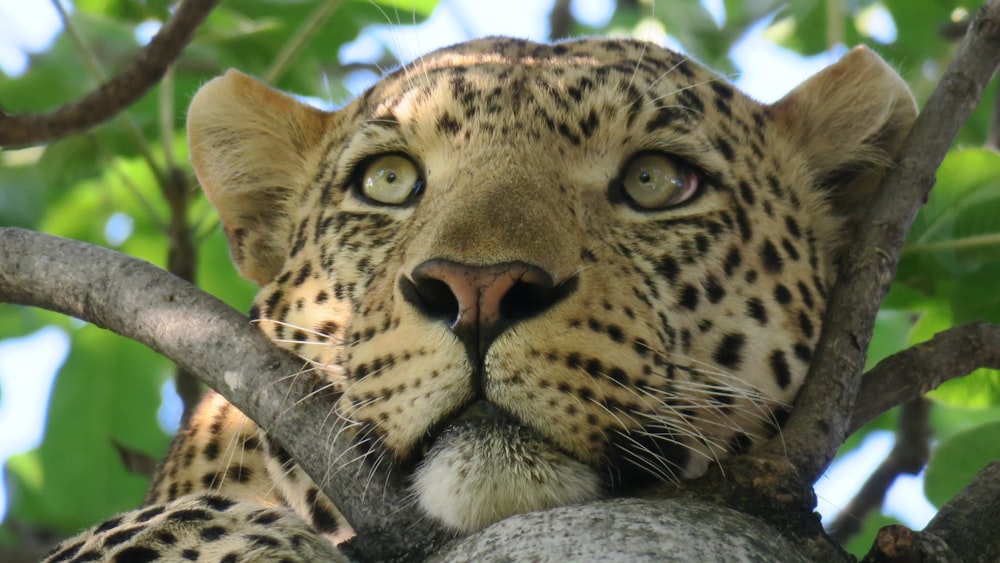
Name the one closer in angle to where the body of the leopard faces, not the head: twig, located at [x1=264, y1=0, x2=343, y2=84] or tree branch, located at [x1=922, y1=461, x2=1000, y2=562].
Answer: the tree branch

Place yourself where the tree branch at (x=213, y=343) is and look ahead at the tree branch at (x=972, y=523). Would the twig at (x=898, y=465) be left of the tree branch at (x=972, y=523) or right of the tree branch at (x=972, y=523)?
left

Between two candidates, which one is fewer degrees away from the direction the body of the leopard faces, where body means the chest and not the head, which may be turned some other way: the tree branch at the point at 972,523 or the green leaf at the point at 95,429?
the tree branch

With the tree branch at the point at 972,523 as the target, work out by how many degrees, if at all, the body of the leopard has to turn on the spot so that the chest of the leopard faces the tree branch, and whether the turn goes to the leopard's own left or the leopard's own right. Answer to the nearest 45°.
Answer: approximately 45° to the leopard's own left

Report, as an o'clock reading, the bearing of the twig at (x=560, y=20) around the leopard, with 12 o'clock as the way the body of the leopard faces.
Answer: The twig is roughly at 6 o'clock from the leopard.

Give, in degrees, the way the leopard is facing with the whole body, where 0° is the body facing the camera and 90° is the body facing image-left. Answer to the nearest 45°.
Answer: approximately 0°

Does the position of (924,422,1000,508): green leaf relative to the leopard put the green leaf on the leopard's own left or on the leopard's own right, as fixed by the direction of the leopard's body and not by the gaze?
on the leopard's own left

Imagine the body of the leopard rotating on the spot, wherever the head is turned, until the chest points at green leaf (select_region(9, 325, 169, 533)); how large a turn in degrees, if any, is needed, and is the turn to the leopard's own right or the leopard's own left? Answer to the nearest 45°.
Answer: approximately 135° to the leopard's own right
